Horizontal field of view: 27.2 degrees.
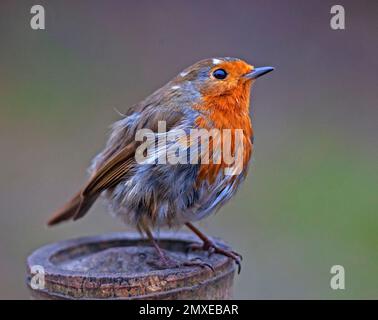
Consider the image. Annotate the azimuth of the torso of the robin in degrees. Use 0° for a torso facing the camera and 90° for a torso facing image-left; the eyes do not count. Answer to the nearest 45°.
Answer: approximately 270°
